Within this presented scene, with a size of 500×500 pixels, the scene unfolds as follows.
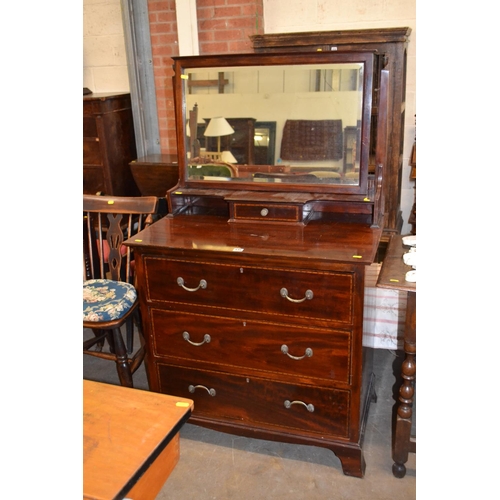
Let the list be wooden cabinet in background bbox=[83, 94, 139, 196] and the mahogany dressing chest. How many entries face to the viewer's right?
0

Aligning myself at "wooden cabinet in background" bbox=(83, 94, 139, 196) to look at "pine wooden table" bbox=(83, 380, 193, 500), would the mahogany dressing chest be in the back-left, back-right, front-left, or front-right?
front-left

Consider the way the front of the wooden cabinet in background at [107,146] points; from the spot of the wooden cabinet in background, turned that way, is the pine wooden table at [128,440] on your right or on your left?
on your left

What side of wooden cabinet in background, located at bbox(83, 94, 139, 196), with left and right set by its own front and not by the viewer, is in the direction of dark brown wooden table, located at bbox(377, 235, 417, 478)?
left

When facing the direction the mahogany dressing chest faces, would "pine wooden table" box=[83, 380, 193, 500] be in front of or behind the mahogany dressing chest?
in front

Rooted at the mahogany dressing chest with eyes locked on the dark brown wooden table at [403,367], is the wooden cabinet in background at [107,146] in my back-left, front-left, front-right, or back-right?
back-left

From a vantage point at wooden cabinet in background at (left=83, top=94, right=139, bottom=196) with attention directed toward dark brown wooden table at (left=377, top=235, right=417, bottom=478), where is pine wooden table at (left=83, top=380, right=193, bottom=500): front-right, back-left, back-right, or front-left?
front-right

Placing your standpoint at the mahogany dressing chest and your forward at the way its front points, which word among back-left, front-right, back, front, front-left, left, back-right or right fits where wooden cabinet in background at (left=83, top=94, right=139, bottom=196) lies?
back-right

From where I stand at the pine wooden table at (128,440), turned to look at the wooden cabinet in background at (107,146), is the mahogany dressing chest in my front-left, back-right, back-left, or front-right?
front-right

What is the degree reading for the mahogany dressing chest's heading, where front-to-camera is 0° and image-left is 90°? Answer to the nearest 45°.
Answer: approximately 0°

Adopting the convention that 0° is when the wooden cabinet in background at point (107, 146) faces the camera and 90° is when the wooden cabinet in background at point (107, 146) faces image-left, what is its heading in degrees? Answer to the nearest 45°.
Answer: approximately 45°

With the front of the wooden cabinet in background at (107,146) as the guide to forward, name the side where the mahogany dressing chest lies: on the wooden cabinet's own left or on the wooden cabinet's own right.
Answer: on the wooden cabinet's own left
